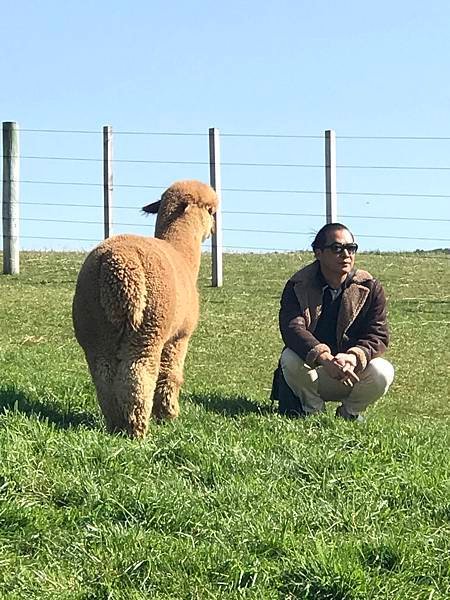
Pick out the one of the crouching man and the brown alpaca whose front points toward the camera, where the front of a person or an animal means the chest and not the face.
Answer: the crouching man

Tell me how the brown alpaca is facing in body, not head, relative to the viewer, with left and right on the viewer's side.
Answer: facing away from the viewer and to the right of the viewer

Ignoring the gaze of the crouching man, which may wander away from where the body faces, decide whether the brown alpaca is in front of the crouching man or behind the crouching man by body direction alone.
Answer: in front

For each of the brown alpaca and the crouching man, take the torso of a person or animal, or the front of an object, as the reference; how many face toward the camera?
1

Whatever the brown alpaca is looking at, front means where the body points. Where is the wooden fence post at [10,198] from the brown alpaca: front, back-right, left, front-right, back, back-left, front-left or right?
front-left

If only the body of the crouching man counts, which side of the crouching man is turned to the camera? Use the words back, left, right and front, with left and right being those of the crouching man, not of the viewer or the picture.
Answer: front

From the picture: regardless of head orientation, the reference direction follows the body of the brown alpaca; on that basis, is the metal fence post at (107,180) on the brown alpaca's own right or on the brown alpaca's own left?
on the brown alpaca's own left

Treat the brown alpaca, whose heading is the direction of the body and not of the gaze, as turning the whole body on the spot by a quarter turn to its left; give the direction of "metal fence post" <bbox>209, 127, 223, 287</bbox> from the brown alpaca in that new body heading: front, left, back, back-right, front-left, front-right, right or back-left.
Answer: front-right
